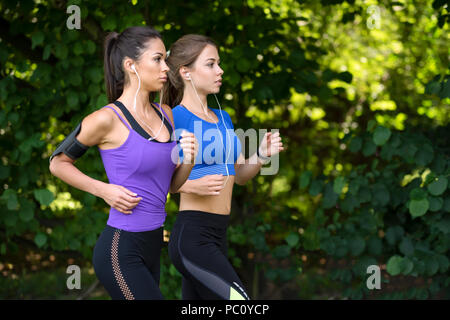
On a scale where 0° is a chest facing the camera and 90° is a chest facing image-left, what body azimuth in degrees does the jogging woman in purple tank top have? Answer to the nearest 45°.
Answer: approximately 315°

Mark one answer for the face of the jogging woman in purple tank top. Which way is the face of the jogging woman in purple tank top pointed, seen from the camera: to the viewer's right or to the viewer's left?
to the viewer's right
